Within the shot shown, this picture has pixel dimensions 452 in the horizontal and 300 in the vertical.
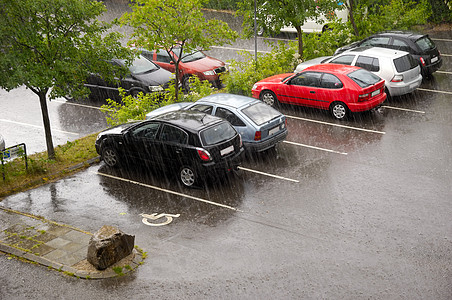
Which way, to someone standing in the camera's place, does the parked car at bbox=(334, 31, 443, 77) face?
facing away from the viewer and to the left of the viewer

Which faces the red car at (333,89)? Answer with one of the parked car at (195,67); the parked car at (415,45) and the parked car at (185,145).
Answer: the parked car at (195,67)

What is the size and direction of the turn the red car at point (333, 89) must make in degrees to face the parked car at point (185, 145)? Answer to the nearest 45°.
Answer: approximately 90° to its left

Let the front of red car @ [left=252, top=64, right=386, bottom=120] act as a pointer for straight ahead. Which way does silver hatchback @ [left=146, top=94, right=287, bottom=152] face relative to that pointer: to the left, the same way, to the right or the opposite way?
the same way

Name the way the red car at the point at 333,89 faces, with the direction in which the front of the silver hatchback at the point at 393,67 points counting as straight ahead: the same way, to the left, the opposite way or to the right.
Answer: the same way

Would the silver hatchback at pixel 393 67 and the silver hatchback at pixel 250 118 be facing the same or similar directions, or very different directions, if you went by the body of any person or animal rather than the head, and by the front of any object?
same or similar directions

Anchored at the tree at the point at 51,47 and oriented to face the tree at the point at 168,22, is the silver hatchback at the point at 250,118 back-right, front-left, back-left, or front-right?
front-right

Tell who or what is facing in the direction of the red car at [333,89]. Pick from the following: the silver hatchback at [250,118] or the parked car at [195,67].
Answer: the parked car

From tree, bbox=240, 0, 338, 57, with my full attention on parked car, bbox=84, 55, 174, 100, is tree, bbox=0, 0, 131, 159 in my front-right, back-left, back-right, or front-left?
front-left

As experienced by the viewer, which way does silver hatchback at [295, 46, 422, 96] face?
facing away from the viewer and to the left of the viewer

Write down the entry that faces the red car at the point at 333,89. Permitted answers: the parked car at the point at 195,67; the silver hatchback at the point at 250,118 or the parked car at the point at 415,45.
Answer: the parked car at the point at 195,67

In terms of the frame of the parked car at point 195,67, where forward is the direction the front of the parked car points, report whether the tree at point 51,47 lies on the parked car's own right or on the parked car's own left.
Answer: on the parked car's own right

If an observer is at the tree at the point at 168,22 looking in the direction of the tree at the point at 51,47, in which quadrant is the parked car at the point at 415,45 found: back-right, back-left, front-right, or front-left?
back-left

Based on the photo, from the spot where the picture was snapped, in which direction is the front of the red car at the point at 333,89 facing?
facing away from the viewer and to the left of the viewer

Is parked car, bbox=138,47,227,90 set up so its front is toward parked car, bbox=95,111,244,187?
no

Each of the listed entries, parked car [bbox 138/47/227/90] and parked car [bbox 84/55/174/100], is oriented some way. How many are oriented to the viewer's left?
0

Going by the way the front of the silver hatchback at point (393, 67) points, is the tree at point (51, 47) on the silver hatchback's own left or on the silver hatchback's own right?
on the silver hatchback's own left

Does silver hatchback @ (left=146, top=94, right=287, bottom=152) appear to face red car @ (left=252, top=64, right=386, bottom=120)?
no

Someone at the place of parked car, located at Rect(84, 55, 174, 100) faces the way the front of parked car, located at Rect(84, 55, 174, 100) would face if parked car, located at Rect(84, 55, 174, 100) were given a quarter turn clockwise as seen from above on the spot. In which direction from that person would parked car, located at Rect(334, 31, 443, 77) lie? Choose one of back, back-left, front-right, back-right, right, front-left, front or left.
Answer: back-left

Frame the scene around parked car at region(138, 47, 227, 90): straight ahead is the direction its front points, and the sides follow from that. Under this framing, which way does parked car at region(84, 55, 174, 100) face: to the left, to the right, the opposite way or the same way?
the same way

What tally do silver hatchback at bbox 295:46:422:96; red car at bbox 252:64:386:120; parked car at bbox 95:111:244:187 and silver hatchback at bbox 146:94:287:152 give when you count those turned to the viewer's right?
0
